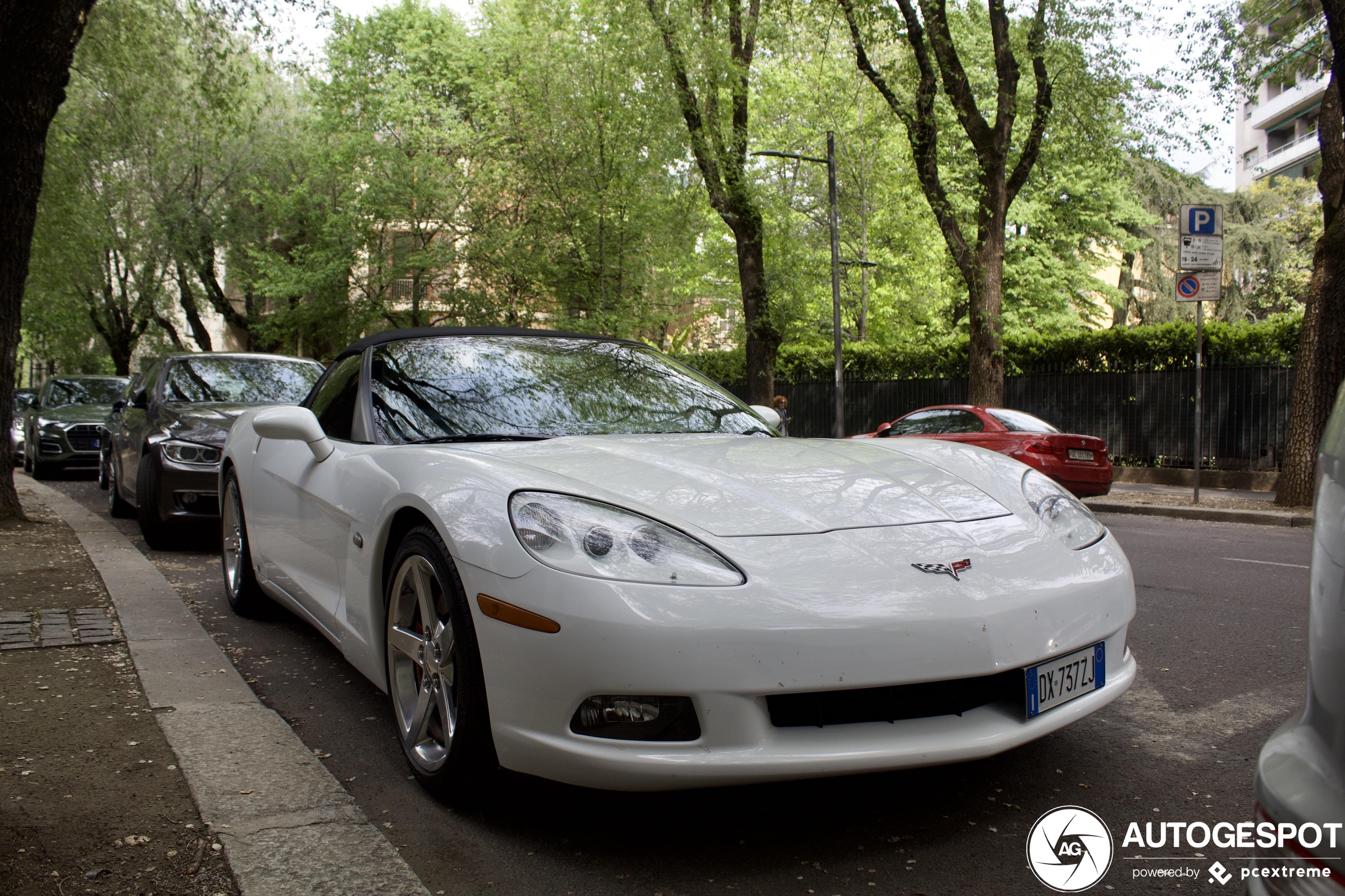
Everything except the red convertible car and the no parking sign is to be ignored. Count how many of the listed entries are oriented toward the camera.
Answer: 1

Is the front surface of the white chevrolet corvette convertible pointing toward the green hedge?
no

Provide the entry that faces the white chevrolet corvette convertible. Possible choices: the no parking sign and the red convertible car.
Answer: the no parking sign

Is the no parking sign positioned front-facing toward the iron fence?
no

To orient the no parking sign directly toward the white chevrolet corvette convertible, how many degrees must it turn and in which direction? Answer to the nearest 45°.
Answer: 0° — it already faces it

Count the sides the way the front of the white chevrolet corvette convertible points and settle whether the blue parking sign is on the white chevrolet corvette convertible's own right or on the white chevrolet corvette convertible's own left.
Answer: on the white chevrolet corvette convertible's own left

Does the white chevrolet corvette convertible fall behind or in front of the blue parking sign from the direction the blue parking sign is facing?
in front

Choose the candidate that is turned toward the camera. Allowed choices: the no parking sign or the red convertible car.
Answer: the no parking sign

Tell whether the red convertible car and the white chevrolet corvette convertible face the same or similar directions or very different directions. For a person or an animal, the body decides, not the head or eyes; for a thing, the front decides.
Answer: very different directions

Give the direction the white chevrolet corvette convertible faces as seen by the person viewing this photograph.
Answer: facing the viewer and to the right of the viewer

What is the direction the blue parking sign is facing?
toward the camera

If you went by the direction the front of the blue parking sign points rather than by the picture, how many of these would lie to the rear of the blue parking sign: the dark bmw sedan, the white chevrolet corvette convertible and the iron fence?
1

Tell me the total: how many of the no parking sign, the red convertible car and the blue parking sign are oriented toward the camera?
2

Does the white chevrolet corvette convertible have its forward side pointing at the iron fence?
no

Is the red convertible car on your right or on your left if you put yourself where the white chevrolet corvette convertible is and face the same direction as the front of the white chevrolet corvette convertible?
on your left
